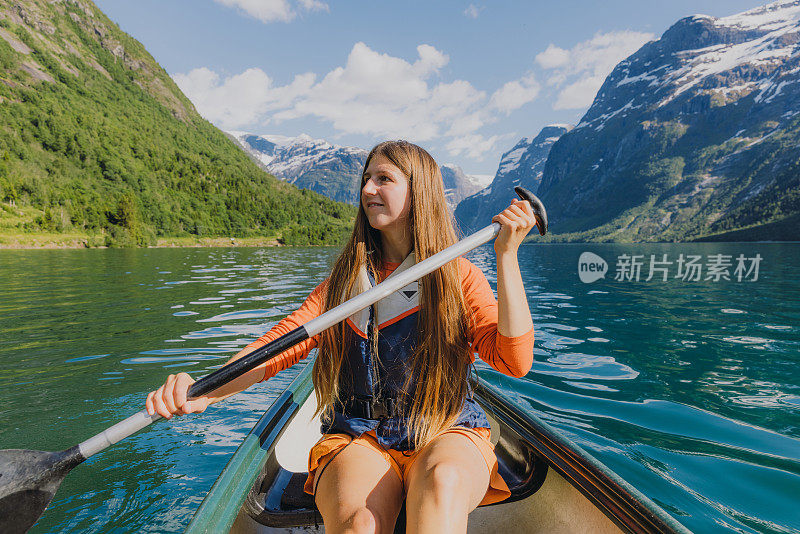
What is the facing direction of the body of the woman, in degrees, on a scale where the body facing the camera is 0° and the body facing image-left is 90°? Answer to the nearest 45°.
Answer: approximately 0°
